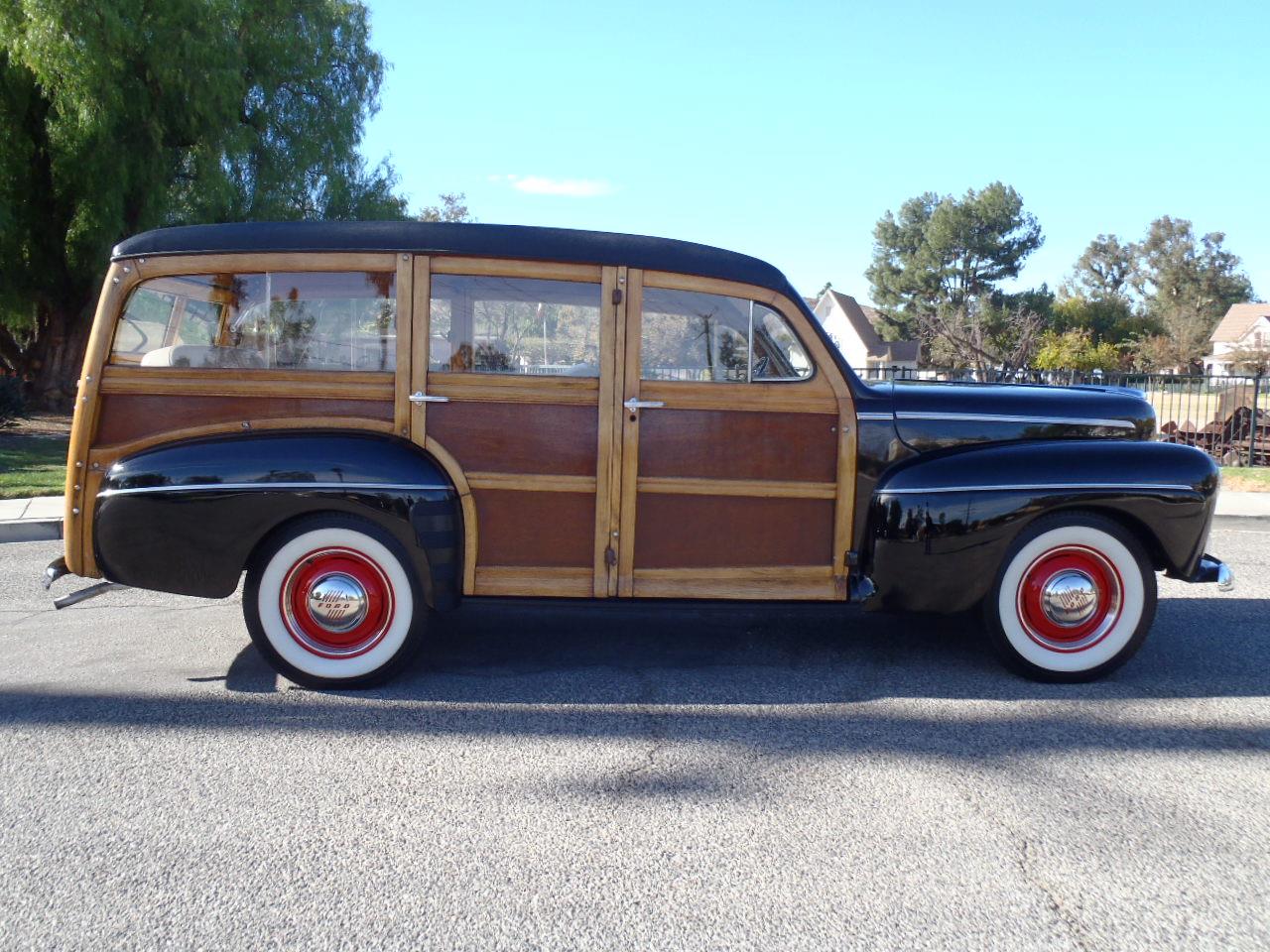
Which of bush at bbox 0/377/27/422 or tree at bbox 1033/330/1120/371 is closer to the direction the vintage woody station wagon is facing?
the tree

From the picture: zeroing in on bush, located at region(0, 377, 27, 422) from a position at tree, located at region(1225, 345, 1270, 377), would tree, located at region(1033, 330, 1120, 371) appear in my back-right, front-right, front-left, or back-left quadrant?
front-right

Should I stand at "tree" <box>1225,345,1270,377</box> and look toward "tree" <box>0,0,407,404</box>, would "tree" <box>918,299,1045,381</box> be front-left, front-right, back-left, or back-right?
front-right

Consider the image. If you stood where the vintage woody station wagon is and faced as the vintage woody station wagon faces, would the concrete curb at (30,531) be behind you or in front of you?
behind

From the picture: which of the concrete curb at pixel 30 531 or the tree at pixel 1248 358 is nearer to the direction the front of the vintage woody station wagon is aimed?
the tree

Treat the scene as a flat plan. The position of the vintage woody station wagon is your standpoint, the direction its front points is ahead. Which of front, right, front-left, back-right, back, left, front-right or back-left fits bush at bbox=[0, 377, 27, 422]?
back-left

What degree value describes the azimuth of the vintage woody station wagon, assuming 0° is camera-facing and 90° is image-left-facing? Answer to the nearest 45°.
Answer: approximately 270°

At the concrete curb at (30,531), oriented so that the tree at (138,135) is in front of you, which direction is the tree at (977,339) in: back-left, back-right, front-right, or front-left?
front-right

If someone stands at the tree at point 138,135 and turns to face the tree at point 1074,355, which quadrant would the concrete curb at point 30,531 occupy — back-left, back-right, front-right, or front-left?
back-right

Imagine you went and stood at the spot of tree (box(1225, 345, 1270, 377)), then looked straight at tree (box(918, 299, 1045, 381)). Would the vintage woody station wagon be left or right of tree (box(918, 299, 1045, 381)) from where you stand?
left

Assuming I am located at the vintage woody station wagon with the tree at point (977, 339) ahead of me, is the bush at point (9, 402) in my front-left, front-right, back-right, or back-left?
front-left
